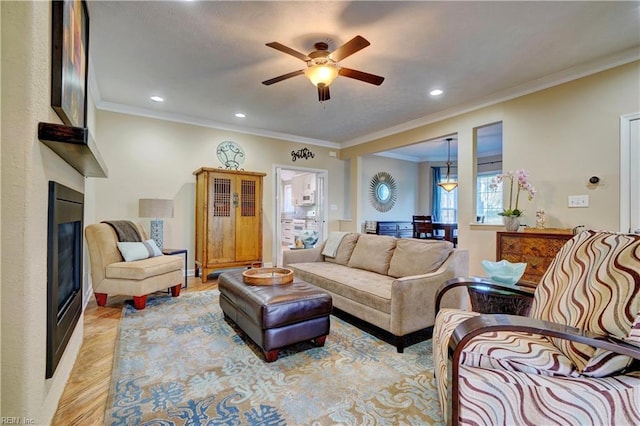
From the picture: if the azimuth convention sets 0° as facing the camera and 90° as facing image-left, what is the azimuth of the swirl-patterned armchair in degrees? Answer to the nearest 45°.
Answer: approximately 90°

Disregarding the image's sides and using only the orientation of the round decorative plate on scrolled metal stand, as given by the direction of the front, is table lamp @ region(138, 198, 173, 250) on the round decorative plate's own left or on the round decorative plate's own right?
on the round decorative plate's own right

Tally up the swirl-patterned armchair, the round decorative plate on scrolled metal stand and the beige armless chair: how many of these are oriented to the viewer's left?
1

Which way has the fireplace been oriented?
to the viewer's right

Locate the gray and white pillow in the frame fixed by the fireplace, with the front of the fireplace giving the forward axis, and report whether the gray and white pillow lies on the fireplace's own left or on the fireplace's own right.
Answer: on the fireplace's own left

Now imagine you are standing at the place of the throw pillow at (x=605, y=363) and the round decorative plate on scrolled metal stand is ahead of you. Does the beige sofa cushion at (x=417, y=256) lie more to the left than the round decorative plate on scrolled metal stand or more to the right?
right

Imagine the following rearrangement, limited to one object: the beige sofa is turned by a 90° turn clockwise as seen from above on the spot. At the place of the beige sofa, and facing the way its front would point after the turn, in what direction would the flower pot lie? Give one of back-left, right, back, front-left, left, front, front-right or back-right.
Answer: right

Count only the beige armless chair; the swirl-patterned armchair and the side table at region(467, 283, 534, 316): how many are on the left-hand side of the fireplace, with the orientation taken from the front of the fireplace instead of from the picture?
1

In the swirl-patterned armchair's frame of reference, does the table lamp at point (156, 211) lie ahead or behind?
ahead

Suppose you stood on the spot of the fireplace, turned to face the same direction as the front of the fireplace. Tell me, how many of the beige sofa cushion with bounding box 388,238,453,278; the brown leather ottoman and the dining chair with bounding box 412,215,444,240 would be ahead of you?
3

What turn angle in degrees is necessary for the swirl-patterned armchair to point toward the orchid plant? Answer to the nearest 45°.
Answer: approximately 90° to its right

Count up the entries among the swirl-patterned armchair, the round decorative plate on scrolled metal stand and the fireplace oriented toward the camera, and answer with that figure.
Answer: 1

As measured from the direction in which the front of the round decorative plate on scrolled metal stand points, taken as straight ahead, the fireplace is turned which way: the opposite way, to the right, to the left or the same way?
to the left
